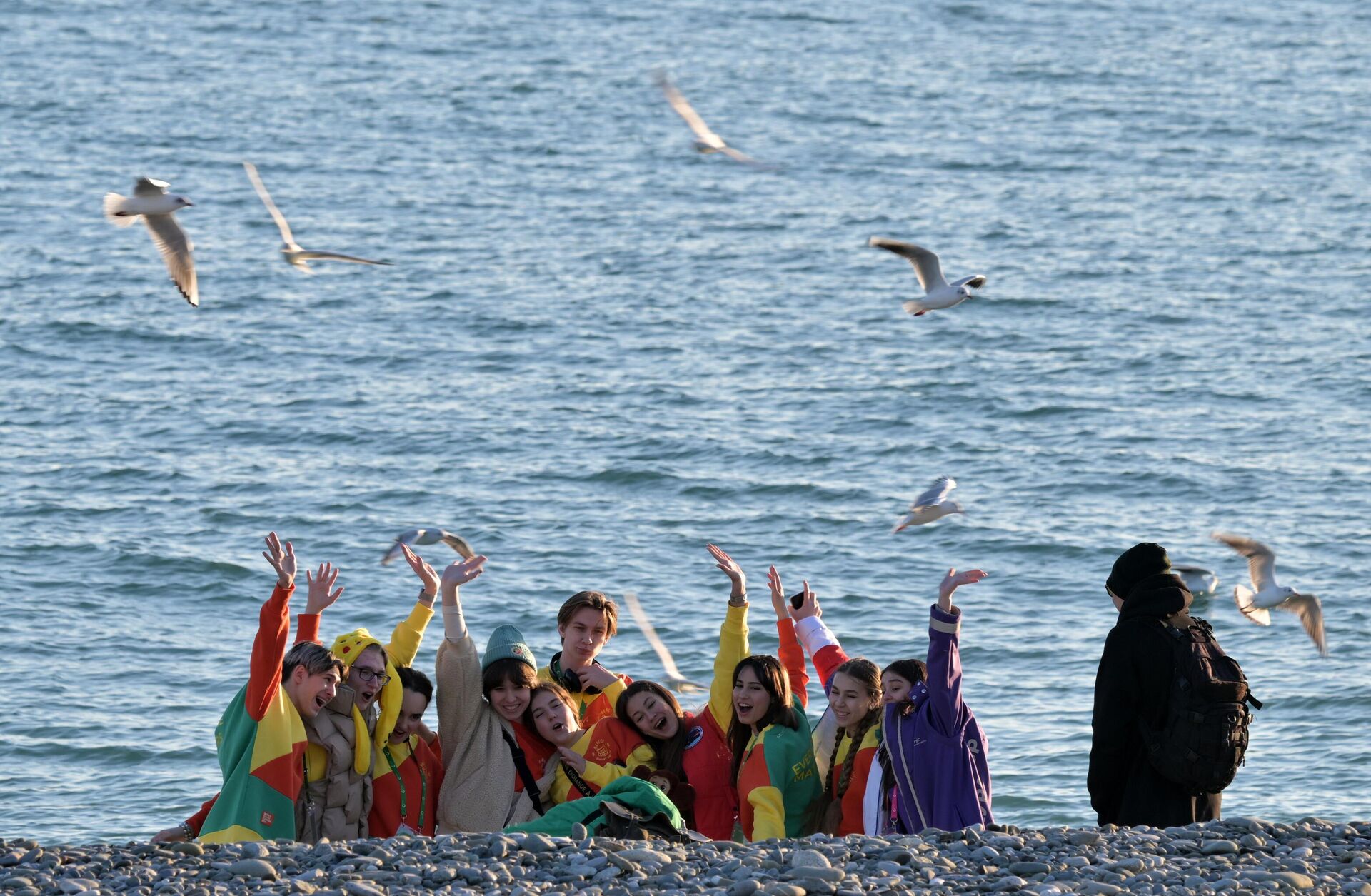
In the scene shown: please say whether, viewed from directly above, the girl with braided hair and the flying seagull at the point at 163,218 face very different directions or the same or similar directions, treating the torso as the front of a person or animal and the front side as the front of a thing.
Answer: very different directions

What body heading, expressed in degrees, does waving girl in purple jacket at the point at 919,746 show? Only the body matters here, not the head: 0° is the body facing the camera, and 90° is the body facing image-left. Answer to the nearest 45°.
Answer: approximately 45°

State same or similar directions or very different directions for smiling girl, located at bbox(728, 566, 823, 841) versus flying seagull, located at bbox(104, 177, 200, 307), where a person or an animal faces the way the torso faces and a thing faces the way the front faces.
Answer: very different directions

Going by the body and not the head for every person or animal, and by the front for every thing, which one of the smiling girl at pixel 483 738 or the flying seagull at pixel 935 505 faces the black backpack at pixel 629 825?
the smiling girl

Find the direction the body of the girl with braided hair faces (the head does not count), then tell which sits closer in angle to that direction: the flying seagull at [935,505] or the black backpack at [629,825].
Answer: the black backpack
